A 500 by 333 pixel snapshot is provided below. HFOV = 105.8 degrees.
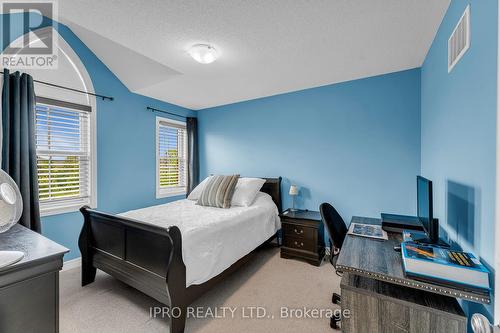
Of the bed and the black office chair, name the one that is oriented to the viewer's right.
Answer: the black office chair

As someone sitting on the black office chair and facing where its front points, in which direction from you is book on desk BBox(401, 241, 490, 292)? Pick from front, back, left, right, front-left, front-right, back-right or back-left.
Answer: front-right

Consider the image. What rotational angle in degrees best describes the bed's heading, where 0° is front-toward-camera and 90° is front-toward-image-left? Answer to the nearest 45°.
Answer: approximately 45°

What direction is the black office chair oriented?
to the viewer's right

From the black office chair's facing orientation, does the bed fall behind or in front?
behind

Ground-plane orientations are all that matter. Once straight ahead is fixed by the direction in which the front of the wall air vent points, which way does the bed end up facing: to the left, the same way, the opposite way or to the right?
to the left

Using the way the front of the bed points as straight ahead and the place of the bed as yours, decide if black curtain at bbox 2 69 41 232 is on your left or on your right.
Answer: on your right

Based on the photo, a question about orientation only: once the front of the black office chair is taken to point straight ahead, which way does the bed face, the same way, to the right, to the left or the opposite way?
to the right

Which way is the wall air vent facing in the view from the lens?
facing to the left of the viewer

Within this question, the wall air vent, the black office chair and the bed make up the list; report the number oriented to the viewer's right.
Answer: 1

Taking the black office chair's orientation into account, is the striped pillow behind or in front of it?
behind

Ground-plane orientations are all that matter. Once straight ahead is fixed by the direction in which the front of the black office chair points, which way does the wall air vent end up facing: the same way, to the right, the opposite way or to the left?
the opposite way
